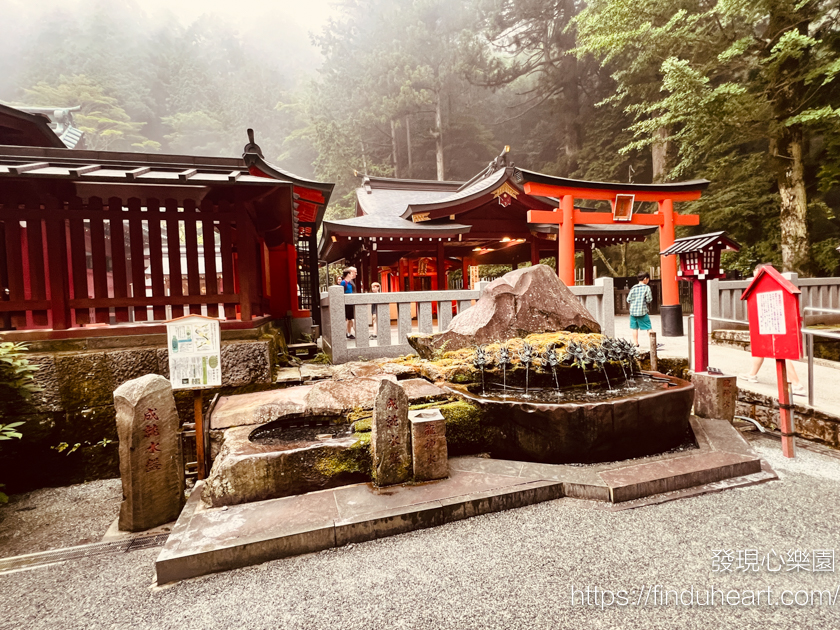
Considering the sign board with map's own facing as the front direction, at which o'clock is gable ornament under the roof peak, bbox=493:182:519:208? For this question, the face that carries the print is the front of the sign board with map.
The gable ornament under the roof peak is roughly at 8 o'clock from the sign board with map.

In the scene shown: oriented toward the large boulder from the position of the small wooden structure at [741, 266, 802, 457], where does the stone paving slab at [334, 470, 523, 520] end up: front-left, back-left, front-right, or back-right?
front-left

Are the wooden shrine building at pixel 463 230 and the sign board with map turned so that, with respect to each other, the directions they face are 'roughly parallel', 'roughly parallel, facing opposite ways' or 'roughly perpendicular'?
roughly parallel

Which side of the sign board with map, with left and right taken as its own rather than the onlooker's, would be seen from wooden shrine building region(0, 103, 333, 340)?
back

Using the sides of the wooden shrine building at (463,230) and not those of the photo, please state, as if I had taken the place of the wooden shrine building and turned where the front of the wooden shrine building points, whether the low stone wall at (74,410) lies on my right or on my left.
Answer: on my right

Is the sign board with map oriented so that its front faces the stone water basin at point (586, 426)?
no

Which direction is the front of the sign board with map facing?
toward the camera

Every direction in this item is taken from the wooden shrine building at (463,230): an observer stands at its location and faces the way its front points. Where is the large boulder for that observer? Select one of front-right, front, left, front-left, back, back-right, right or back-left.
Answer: front-right

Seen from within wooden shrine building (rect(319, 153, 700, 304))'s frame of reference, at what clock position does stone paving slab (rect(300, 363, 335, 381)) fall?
The stone paving slab is roughly at 2 o'clock from the wooden shrine building.

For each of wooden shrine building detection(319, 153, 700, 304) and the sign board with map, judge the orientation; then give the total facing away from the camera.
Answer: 0

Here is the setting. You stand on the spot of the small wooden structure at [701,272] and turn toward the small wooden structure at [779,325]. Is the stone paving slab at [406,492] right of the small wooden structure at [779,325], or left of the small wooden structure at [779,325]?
right

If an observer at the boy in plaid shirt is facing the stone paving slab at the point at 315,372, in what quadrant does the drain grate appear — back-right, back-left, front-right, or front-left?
front-left

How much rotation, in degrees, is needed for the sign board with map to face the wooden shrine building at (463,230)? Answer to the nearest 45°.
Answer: approximately 135° to its left

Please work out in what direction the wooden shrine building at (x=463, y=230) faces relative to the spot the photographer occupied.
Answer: facing the viewer and to the right of the viewer

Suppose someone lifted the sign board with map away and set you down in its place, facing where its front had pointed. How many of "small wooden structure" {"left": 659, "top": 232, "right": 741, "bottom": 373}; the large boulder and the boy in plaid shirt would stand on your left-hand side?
3
